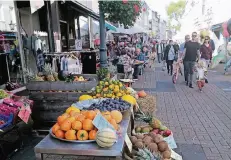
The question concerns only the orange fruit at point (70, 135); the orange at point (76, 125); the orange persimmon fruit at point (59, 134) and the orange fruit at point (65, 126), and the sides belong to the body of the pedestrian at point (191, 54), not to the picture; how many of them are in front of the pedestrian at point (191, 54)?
4

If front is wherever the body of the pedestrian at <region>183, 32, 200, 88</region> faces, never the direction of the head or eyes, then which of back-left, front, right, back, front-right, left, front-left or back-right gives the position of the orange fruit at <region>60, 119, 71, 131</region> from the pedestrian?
front

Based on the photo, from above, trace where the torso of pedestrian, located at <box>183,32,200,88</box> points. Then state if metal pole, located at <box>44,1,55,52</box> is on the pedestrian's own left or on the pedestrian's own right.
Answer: on the pedestrian's own right

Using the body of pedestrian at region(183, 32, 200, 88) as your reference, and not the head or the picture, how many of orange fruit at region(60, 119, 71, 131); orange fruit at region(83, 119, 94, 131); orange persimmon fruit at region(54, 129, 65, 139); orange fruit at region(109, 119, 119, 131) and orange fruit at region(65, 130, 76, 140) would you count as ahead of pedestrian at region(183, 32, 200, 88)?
5

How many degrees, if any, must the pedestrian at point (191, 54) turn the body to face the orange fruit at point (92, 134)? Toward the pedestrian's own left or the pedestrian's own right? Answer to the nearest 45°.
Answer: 0° — they already face it

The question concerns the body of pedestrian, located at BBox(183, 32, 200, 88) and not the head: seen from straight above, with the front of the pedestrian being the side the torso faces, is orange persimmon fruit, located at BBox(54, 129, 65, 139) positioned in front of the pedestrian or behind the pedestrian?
in front

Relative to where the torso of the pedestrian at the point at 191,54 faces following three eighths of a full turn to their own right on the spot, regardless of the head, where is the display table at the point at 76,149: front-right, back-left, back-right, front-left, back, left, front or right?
back-left

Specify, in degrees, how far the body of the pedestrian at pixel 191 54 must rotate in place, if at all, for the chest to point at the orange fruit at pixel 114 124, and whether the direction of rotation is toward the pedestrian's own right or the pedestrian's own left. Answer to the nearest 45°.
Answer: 0° — they already face it

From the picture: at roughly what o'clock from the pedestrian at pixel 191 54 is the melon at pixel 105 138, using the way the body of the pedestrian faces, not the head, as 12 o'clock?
The melon is roughly at 12 o'clock from the pedestrian.

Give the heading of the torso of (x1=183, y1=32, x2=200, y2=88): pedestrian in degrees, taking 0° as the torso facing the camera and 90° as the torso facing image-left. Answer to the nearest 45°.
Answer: approximately 0°

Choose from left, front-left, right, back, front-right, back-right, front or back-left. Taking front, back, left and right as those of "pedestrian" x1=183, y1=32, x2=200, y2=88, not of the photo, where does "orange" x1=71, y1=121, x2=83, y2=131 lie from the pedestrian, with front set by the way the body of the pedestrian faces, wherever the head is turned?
front

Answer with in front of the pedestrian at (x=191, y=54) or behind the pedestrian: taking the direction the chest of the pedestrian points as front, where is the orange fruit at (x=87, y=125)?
in front

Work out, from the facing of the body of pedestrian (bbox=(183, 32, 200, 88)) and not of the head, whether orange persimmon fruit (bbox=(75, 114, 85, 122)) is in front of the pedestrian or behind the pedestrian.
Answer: in front

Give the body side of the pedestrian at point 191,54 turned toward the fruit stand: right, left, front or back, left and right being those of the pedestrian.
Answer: front

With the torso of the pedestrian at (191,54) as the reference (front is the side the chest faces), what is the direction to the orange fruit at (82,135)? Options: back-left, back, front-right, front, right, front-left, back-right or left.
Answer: front

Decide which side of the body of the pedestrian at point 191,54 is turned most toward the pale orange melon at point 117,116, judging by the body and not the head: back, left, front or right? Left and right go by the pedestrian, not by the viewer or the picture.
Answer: front

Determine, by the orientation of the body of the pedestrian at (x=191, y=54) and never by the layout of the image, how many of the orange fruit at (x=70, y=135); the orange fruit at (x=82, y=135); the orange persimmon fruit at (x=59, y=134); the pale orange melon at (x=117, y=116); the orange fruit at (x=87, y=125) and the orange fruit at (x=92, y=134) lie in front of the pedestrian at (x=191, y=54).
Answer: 6
